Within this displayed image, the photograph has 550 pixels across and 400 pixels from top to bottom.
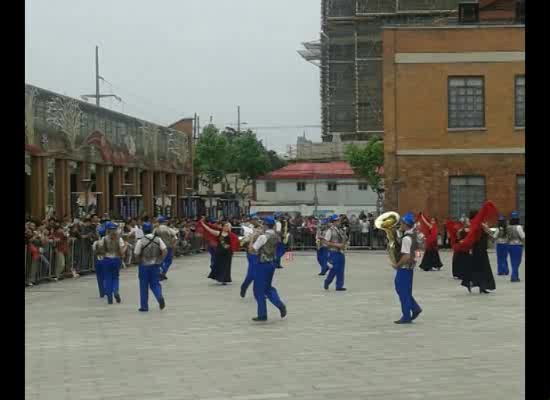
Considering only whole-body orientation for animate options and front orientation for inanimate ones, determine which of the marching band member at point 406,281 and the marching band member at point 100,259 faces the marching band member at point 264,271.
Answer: the marching band member at point 406,281

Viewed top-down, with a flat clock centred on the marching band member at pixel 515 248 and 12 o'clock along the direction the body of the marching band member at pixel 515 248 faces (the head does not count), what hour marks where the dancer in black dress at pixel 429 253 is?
the dancer in black dress at pixel 429 253 is roughly at 11 o'clock from the marching band member at pixel 515 248.

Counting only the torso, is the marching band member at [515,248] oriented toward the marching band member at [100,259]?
no

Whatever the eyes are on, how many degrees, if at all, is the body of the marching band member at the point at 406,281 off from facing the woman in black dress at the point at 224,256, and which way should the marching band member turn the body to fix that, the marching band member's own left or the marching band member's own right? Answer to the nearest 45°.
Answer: approximately 45° to the marching band member's own right

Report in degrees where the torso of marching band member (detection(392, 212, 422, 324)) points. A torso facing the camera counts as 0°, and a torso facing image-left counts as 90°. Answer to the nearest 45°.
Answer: approximately 90°

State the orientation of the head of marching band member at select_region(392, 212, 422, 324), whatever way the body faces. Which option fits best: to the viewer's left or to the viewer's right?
to the viewer's left

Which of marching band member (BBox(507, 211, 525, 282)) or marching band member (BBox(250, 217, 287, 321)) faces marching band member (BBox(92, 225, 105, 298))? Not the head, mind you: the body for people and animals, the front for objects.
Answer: marching band member (BBox(250, 217, 287, 321))
